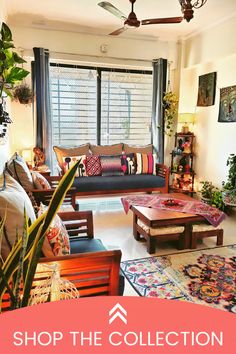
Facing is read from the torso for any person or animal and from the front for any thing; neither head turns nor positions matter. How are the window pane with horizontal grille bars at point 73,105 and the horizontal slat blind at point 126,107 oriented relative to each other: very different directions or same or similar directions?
same or similar directions

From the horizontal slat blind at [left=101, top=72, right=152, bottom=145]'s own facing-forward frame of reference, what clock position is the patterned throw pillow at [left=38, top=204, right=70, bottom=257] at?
The patterned throw pillow is roughly at 12 o'clock from the horizontal slat blind.

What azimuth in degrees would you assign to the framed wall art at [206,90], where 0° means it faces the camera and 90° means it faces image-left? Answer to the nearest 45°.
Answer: approximately 45°

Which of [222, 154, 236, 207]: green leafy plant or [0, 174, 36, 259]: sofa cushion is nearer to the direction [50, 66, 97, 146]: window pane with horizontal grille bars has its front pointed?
the sofa cushion

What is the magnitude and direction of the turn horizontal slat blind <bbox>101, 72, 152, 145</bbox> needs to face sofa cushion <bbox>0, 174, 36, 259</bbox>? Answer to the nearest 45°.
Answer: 0° — it already faces it

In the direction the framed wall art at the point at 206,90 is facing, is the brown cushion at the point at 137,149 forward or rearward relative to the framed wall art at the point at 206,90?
forward

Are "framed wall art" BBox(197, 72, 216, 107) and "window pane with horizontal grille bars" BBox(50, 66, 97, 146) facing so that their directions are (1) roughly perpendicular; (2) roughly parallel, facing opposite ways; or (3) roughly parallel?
roughly perpendicular

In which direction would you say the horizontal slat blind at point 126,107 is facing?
toward the camera

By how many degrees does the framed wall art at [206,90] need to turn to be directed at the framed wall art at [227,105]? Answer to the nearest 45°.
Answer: approximately 90° to its left

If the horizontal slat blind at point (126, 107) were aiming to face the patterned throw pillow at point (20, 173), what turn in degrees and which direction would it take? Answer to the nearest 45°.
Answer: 0° — it already faces it

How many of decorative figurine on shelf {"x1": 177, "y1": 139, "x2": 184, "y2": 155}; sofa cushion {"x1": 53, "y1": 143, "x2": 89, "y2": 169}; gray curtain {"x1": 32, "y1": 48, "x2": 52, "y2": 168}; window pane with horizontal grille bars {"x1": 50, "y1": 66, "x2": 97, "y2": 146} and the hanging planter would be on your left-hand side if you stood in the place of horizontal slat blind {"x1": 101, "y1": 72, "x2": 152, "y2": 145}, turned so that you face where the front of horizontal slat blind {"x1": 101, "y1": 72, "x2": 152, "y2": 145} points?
1

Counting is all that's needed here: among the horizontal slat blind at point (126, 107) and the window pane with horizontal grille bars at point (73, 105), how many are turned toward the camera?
2

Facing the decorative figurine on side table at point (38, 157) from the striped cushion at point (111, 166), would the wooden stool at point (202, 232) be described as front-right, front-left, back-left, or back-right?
back-left

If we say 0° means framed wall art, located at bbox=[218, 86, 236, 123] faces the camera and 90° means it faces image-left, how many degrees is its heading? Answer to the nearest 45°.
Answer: approximately 45°

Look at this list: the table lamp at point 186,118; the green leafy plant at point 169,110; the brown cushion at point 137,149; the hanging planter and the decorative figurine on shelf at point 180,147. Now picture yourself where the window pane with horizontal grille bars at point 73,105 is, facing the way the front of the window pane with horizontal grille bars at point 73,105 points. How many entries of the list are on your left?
4

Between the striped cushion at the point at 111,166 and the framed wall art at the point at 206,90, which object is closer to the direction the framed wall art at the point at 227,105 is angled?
the striped cushion

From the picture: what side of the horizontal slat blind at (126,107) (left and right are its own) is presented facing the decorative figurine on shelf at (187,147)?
left
